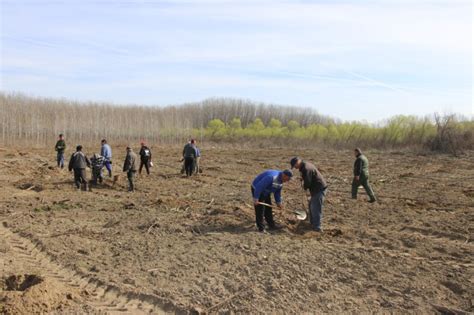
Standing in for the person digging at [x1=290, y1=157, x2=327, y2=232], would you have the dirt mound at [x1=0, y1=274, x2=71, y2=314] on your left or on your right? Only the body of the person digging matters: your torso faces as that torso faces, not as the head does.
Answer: on your left

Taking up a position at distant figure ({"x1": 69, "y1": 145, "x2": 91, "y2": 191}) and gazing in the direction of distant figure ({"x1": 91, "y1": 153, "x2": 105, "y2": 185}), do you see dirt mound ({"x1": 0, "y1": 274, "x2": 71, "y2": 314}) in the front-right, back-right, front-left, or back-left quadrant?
back-right

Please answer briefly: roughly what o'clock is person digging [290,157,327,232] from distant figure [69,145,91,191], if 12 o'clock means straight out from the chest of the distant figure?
The person digging is roughly at 5 o'clock from the distant figure.

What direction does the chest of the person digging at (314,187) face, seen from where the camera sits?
to the viewer's left

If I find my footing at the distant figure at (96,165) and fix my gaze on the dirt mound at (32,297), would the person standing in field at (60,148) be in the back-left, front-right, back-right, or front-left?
back-right

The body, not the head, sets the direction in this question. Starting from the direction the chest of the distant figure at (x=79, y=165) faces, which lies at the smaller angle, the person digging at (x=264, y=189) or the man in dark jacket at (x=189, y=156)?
the man in dark jacket

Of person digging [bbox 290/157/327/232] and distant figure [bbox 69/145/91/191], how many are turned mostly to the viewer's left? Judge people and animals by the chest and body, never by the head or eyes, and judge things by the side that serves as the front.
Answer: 1

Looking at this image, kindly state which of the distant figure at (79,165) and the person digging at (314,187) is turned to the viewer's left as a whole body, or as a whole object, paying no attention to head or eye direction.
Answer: the person digging

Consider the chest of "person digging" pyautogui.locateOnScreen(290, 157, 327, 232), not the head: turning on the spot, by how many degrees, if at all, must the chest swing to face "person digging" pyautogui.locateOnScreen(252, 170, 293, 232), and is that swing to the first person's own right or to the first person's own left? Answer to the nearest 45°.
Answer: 0° — they already face them

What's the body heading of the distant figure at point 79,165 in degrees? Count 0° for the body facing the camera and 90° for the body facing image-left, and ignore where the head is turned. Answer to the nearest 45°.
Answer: approximately 180°

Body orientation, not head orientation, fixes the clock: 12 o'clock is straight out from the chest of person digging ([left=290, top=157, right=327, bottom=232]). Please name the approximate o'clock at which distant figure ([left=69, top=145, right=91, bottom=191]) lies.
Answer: The distant figure is roughly at 1 o'clock from the person digging.
